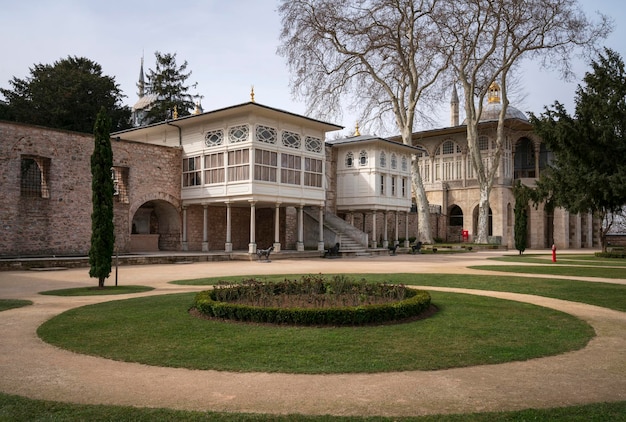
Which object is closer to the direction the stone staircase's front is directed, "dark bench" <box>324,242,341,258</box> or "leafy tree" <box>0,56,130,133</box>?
the dark bench

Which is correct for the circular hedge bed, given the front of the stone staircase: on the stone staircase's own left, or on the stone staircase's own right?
on the stone staircase's own right

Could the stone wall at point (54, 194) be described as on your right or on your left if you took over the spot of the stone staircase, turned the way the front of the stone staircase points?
on your right

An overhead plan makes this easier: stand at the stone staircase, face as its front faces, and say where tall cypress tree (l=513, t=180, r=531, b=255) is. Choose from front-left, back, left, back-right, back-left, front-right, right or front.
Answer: front-left

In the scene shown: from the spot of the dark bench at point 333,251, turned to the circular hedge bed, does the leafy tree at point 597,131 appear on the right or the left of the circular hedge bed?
left

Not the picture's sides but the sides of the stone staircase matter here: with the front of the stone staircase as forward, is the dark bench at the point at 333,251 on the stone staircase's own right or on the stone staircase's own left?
on the stone staircase's own right

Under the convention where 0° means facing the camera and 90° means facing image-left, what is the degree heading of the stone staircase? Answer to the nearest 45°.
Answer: approximately 315°

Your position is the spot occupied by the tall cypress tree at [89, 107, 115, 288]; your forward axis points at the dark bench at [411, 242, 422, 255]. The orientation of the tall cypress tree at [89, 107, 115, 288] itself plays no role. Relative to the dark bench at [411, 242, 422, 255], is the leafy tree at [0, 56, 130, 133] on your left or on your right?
left

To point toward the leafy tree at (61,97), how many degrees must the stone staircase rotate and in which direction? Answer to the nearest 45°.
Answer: approximately 135° to its right
